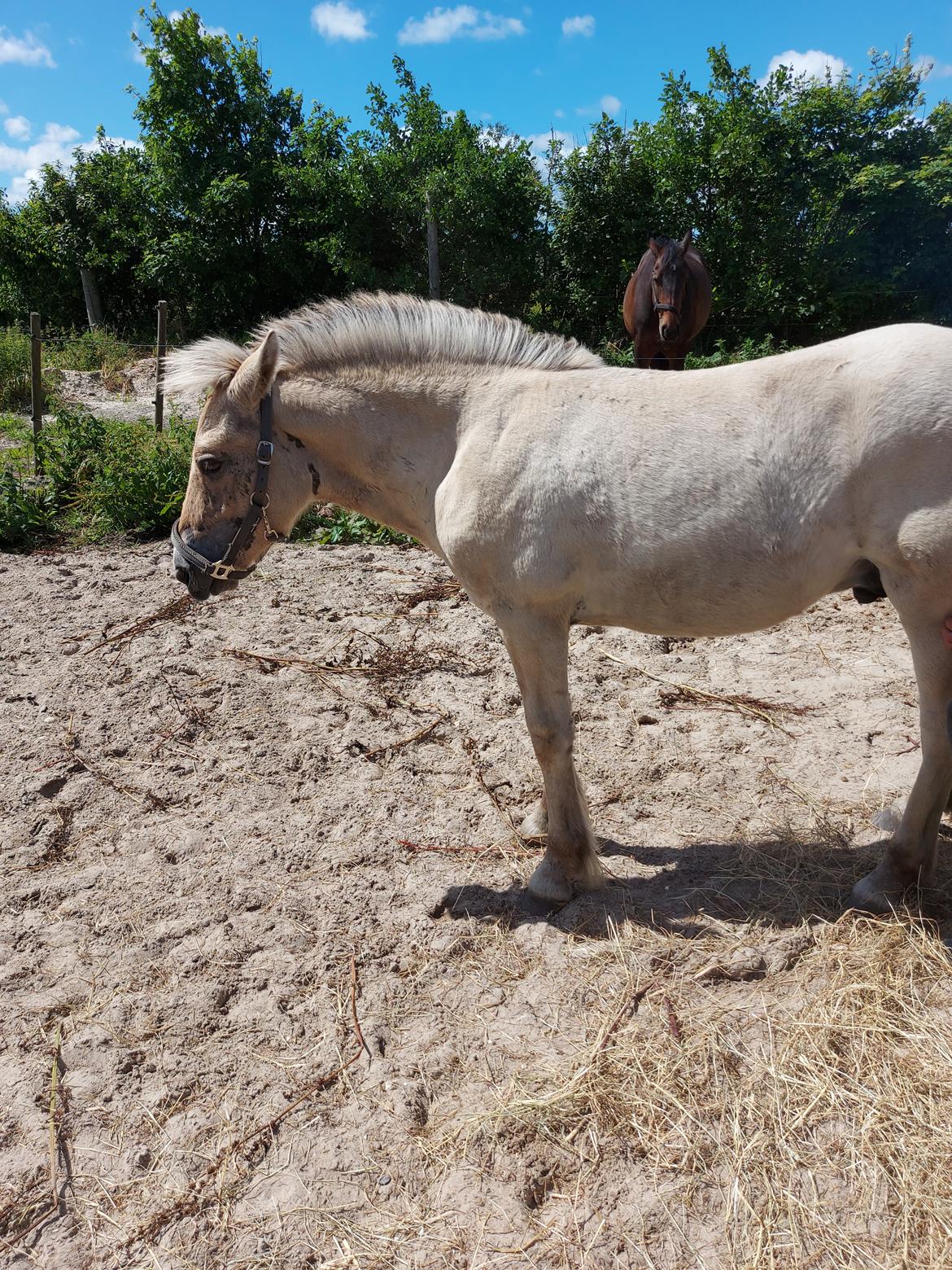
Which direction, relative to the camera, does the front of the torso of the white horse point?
to the viewer's left

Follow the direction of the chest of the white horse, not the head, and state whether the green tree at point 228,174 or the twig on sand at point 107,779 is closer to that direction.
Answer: the twig on sand

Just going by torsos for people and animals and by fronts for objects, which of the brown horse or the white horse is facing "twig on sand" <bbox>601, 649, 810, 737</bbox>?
the brown horse

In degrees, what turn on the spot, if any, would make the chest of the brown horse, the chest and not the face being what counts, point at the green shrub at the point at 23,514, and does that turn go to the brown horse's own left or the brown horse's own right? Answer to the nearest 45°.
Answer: approximately 45° to the brown horse's own right

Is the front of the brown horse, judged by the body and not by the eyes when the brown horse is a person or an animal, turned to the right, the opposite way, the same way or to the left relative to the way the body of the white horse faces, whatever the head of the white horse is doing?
to the left

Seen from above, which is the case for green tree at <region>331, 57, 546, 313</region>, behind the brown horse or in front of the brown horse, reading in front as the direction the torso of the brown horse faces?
behind

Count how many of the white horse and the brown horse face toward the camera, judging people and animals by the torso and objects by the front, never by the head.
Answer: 1

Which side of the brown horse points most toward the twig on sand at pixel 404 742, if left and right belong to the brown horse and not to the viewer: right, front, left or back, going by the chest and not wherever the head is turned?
front

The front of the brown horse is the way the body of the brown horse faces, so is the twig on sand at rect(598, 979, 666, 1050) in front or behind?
in front

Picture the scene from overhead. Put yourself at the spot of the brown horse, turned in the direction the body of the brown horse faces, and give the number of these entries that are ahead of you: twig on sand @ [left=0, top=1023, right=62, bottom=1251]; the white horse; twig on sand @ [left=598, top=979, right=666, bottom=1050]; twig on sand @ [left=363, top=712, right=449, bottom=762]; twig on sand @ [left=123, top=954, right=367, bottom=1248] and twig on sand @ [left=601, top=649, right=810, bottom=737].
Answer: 6

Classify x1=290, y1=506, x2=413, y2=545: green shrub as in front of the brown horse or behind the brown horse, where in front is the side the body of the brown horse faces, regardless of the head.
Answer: in front

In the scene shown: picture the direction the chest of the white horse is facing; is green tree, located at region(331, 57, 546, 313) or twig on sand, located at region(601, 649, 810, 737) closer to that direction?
the green tree

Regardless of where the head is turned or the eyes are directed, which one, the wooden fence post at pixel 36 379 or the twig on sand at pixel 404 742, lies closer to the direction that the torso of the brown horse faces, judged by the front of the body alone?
the twig on sand

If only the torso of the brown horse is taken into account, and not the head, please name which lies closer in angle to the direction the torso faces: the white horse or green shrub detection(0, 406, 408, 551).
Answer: the white horse
